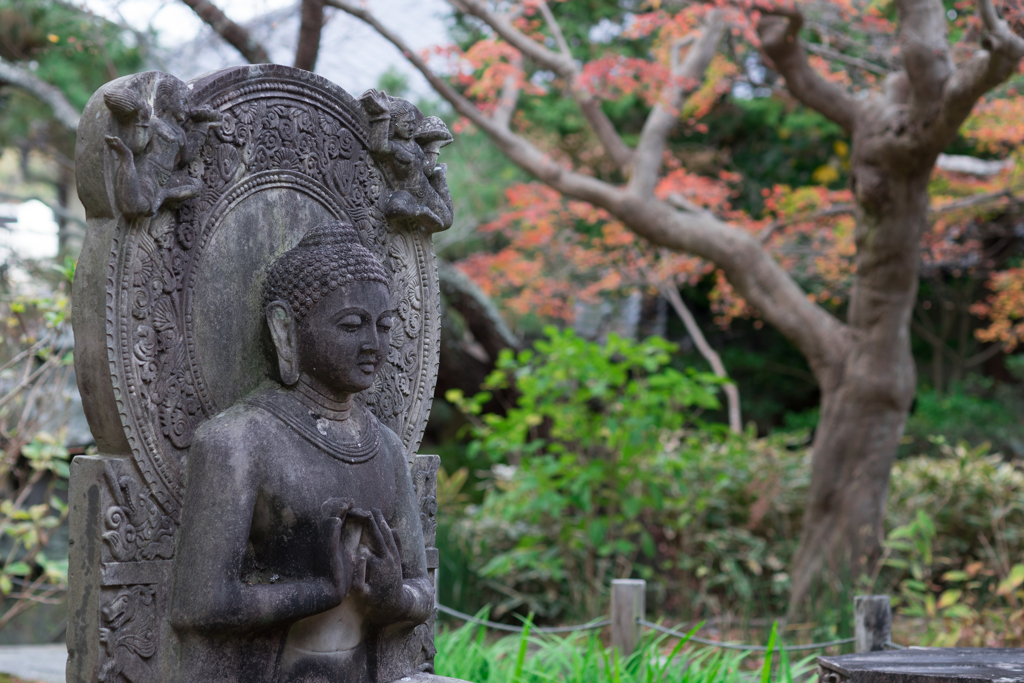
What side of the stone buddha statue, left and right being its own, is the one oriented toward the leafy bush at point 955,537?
left

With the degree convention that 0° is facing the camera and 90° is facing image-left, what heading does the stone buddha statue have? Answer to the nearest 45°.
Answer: approximately 315°

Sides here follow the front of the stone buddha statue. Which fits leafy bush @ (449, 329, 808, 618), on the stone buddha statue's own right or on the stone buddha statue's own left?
on the stone buddha statue's own left

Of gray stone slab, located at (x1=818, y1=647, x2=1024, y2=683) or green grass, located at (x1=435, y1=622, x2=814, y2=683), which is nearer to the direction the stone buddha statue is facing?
the gray stone slab

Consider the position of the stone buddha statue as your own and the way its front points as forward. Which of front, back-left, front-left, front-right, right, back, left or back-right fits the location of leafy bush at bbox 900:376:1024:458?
left

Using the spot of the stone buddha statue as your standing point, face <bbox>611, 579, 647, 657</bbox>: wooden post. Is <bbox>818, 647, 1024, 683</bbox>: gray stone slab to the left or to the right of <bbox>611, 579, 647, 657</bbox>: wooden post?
right

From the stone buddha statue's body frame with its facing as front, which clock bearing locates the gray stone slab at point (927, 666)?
The gray stone slab is roughly at 10 o'clock from the stone buddha statue.

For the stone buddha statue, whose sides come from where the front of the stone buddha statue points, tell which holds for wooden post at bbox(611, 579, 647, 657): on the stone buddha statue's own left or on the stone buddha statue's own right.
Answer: on the stone buddha statue's own left

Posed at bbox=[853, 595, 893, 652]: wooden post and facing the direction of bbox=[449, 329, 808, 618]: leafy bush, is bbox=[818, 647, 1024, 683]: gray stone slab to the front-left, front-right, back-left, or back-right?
back-left
